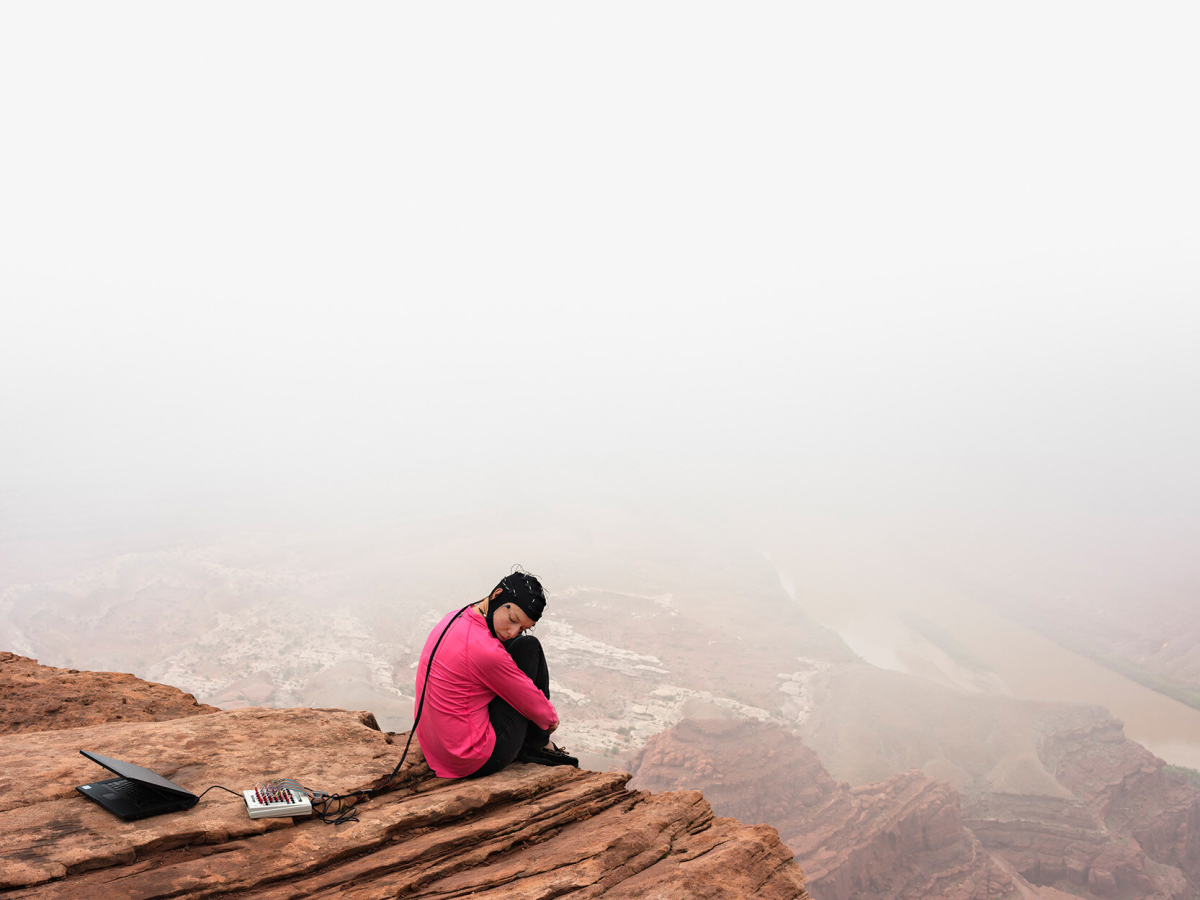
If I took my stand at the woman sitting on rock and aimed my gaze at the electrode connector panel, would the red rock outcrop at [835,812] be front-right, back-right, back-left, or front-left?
back-right

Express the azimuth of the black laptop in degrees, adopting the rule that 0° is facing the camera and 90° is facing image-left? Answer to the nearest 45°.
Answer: approximately 45°

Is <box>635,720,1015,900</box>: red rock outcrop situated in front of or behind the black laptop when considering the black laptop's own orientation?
behind

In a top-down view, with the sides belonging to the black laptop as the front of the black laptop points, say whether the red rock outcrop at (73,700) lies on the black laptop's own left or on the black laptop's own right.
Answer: on the black laptop's own right
